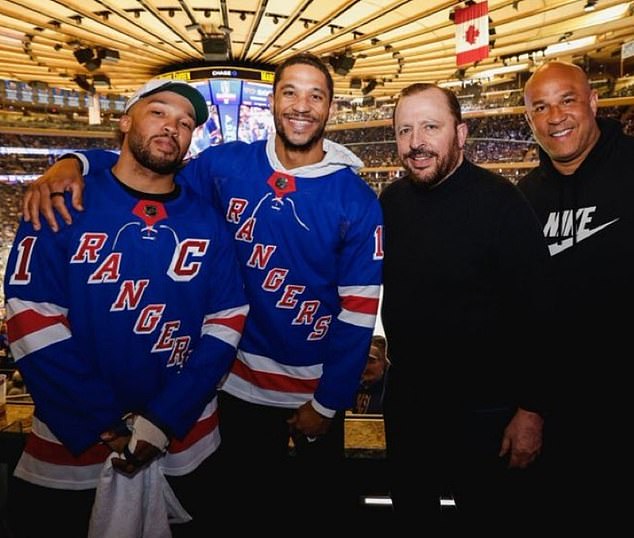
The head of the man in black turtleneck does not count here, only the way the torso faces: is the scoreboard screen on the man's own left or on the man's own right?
on the man's own right

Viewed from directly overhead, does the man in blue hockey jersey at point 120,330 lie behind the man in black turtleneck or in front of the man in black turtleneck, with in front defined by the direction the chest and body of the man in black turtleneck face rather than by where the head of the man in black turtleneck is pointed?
in front

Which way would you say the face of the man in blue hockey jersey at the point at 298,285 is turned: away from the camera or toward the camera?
toward the camera

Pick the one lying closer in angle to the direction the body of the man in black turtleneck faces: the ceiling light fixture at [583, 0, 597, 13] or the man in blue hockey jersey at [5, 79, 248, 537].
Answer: the man in blue hockey jersey

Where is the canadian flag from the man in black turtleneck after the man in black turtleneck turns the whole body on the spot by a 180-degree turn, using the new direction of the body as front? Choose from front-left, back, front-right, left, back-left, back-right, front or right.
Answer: front-left

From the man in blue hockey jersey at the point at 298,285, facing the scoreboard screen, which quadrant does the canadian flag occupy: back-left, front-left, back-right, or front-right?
front-right

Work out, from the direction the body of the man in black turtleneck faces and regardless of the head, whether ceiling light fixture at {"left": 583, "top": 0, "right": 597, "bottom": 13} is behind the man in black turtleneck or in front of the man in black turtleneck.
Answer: behind

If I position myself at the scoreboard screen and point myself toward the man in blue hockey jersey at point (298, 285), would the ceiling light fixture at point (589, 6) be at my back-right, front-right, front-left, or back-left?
front-left

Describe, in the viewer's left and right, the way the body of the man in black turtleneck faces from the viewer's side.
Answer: facing the viewer and to the left of the viewer

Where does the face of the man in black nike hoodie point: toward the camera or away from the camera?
toward the camera
